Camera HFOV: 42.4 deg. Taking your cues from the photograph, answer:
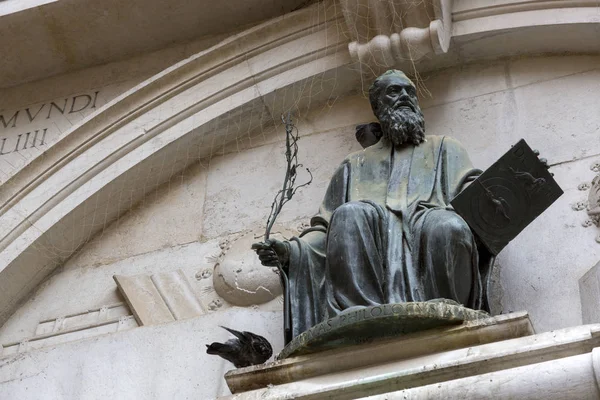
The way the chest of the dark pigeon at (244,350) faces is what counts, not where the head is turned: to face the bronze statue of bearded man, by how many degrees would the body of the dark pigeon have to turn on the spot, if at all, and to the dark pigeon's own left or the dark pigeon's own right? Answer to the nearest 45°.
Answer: approximately 45° to the dark pigeon's own right

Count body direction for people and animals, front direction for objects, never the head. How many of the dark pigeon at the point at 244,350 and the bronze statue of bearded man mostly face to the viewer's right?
1

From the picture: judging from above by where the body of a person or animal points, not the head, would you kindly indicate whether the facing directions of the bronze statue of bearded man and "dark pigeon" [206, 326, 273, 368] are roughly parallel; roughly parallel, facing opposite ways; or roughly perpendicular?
roughly perpendicular

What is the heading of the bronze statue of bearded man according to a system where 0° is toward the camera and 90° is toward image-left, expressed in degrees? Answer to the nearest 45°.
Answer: approximately 0°

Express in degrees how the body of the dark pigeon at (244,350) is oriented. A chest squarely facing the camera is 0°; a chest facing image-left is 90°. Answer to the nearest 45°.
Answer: approximately 270°

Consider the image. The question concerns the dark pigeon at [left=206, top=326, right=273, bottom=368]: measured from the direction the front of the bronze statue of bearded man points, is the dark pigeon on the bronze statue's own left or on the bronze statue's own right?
on the bronze statue's own right
